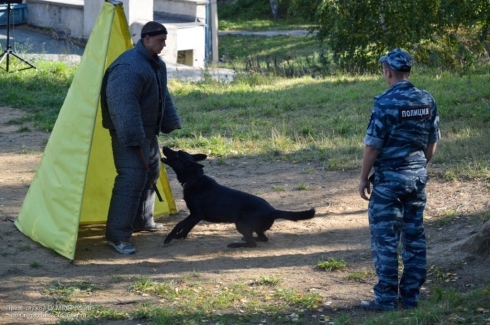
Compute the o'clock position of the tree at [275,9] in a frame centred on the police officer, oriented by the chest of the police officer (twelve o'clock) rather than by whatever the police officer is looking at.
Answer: The tree is roughly at 1 o'clock from the police officer.

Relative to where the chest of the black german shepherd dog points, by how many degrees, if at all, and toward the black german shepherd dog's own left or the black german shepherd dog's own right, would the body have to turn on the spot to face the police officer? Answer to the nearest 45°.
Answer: approximately 135° to the black german shepherd dog's own left

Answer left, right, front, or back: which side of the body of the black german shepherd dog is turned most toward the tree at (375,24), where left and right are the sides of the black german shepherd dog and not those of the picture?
right

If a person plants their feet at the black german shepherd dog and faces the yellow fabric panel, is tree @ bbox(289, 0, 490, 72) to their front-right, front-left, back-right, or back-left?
back-right

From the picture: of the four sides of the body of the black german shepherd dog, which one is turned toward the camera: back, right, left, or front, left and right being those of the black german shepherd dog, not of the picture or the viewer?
left

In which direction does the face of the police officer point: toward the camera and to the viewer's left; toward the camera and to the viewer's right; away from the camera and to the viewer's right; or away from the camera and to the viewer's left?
away from the camera and to the viewer's left

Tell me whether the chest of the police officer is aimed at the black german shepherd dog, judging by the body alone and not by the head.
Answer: yes

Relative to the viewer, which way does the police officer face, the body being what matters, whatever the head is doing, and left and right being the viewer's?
facing away from the viewer and to the left of the viewer

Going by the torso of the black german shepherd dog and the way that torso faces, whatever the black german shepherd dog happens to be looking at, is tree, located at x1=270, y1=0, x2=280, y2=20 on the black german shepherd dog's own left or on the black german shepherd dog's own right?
on the black german shepherd dog's own right

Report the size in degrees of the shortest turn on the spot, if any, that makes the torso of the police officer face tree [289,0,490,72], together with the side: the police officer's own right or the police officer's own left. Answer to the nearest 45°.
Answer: approximately 45° to the police officer's own right
